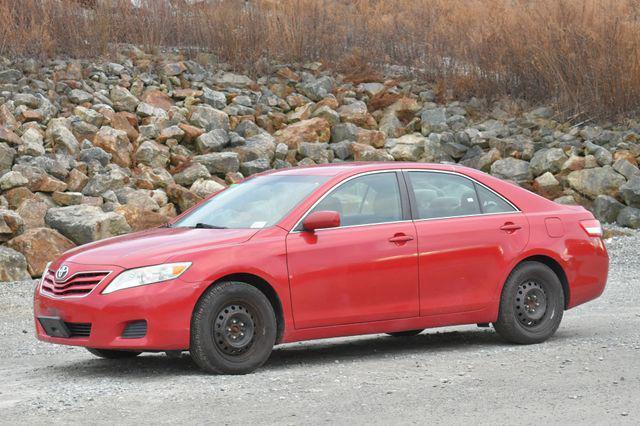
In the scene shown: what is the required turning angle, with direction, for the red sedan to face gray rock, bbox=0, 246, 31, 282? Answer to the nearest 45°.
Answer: approximately 90° to its right

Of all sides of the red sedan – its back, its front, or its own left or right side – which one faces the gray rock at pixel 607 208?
back

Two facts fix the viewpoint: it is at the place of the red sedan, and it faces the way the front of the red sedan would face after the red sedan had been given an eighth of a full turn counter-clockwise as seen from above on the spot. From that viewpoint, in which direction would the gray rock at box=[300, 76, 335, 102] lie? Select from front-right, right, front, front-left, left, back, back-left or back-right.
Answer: back

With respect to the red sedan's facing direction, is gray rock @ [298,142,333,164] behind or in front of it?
behind

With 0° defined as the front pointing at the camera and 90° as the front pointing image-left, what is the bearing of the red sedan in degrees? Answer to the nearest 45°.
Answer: approximately 45°

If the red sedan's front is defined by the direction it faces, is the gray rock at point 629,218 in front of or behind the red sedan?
behind
